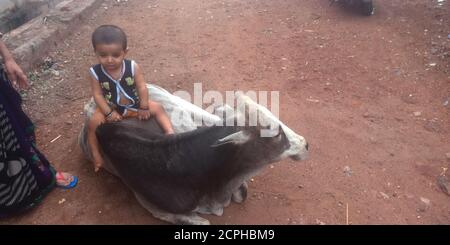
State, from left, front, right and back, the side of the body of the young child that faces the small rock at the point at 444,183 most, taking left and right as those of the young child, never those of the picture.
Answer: left

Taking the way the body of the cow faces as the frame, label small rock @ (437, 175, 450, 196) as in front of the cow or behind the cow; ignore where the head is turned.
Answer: in front

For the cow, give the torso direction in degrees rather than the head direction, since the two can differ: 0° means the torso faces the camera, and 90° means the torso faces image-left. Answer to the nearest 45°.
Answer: approximately 270°

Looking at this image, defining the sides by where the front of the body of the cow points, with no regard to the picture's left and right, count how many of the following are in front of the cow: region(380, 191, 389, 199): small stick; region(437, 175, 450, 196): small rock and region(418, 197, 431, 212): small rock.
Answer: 3

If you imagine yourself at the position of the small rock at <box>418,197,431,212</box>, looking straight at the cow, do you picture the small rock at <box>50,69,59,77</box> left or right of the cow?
right

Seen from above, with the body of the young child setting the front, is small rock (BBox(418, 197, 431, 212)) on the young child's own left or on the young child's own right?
on the young child's own left

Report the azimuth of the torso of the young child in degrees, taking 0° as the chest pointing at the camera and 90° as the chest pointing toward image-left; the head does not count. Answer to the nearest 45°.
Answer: approximately 0°

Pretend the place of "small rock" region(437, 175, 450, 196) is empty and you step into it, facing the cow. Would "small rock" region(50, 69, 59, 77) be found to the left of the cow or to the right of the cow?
right

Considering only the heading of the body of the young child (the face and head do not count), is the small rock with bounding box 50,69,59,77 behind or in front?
behind

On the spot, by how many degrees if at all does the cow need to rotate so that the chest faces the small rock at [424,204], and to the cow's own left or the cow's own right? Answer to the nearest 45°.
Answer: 0° — it already faces it

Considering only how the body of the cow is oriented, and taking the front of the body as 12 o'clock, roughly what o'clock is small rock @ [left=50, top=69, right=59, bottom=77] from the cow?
The small rock is roughly at 8 o'clock from the cow.
